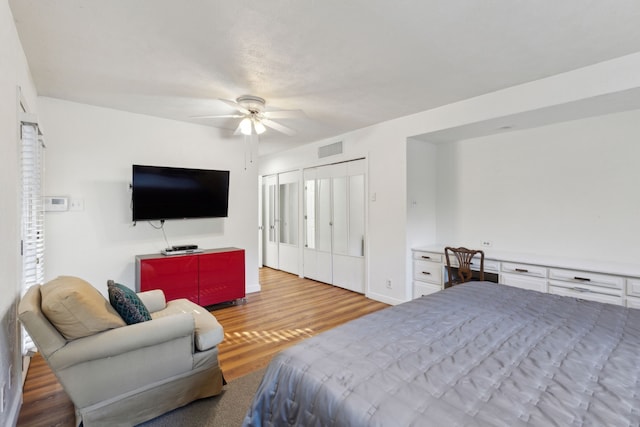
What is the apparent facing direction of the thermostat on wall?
toward the camera

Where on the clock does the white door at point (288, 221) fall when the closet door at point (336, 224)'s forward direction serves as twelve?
The white door is roughly at 3 o'clock from the closet door.

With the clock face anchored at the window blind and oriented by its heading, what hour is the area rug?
The area rug is roughly at 2 o'clock from the window blind.

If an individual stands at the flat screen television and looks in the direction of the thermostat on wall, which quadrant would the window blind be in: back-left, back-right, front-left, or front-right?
front-left

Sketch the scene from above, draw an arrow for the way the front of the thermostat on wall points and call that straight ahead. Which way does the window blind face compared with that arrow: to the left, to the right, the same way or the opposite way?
to the left

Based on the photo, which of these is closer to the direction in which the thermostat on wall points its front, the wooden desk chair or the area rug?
the area rug

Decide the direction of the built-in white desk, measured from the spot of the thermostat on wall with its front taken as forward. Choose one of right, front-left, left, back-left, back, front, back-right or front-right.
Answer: front-left

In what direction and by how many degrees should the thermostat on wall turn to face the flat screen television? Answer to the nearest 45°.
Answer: approximately 90° to its left

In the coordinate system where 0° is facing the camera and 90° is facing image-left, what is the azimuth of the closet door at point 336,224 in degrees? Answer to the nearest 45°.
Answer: approximately 45°

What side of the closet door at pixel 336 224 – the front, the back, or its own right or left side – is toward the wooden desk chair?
left

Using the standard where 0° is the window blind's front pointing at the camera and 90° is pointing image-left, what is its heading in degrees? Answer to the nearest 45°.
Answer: approximately 270°

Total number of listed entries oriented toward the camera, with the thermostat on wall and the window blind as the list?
1

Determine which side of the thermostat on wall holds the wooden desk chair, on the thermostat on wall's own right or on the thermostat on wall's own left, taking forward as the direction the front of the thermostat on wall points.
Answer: on the thermostat on wall's own left
